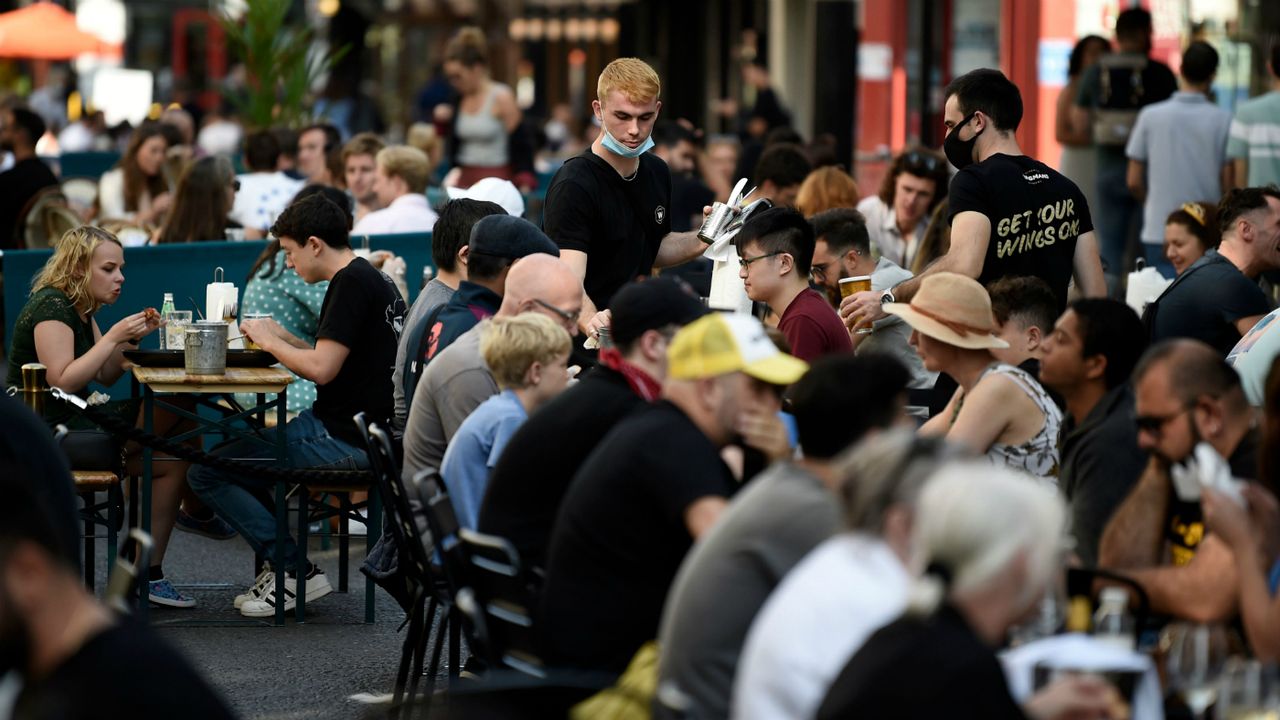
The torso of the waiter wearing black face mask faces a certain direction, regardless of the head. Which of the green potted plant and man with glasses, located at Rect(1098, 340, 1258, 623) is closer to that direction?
the green potted plant

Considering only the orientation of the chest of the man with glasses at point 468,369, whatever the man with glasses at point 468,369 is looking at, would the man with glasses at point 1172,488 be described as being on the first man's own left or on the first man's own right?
on the first man's own right

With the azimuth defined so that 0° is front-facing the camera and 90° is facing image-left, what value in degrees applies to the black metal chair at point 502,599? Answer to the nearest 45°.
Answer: approximately 225°

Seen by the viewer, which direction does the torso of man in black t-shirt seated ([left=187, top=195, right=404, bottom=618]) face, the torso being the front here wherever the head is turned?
to the viewer's left

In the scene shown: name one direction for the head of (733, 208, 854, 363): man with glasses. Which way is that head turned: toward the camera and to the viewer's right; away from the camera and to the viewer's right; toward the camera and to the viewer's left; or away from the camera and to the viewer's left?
toward the camera and to the viewer's left

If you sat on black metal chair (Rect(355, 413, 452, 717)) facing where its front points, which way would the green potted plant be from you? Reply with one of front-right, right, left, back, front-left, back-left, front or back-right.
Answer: left

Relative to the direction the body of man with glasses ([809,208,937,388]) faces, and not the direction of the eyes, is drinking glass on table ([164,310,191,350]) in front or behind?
in front

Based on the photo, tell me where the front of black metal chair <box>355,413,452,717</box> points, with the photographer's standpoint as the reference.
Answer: facing to the right of the viewer

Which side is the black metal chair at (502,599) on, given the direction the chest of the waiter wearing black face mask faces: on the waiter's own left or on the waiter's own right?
on the waiter's own left

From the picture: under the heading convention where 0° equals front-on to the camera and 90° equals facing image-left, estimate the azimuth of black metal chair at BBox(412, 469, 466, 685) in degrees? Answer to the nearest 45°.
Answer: approximately 270°

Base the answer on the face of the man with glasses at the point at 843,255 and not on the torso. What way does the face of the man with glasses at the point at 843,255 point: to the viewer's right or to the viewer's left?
to the viewer's left

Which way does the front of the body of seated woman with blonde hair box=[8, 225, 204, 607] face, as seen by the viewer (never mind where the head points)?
to the viewer's right

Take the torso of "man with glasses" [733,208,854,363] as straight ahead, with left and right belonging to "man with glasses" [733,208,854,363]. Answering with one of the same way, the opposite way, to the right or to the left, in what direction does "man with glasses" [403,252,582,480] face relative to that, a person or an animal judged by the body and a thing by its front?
the opposite way

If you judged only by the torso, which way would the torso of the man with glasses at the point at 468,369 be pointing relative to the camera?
to the viewer's right
